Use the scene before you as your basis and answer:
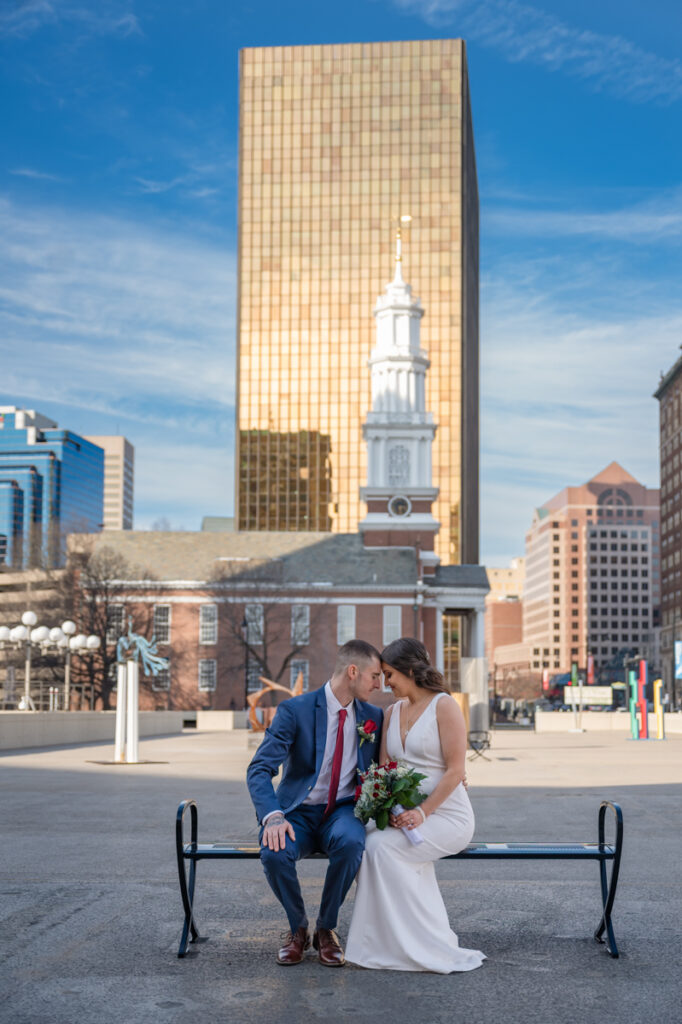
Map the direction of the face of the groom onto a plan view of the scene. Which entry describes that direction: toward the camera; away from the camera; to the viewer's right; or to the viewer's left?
to the viewer's right

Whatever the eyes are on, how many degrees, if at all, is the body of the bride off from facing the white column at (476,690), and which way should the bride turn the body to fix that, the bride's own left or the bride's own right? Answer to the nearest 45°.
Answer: approximately 135° to the bride's own right

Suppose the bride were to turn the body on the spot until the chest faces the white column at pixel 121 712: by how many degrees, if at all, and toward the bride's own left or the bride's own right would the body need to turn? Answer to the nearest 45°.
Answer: approximately 135° to the bride's own right

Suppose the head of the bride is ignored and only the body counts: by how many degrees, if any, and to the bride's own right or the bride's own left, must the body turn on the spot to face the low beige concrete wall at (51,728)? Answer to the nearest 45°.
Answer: approximately 135° to the bride's own right

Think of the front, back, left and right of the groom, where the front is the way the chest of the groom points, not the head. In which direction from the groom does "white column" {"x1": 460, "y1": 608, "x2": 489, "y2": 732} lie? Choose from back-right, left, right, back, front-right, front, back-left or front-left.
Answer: back

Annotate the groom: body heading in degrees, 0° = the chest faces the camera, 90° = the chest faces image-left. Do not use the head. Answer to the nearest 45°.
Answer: approximately 0°

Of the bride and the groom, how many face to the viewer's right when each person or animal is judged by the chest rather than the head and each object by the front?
0

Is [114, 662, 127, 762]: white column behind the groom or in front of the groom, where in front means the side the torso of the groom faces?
behind

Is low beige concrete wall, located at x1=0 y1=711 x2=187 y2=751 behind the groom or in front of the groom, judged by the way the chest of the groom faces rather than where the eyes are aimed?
behind

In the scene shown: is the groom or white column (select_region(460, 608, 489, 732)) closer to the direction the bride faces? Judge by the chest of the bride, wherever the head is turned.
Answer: the groom

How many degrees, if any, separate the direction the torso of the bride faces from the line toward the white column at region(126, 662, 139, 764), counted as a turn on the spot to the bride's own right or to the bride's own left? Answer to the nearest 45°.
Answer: approximately 135° to the bride's own right

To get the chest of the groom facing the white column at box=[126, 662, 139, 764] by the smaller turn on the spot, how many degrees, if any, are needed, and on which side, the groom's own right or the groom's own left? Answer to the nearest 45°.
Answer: approximately 180°
